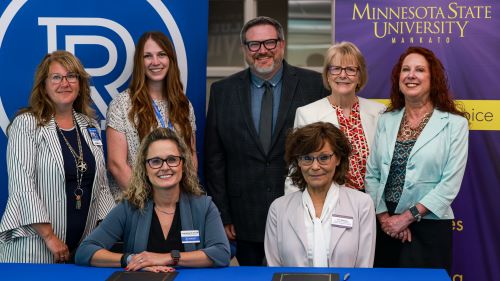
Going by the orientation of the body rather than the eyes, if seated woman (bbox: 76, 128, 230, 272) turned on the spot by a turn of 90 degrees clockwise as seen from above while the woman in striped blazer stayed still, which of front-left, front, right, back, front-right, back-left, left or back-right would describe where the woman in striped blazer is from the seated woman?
front-right

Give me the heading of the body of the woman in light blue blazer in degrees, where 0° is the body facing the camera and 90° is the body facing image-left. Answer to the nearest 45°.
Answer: approximately 45°

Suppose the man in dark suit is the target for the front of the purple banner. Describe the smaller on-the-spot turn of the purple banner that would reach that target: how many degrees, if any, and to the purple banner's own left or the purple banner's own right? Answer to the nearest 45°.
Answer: approximately 45° to the purple banner's own right

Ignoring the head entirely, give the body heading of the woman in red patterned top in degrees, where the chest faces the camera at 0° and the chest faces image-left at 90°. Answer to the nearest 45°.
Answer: approximately 0°

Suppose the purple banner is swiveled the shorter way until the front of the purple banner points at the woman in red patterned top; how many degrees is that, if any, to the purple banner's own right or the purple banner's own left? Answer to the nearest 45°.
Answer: approximately 45° to the purple banner's own right
